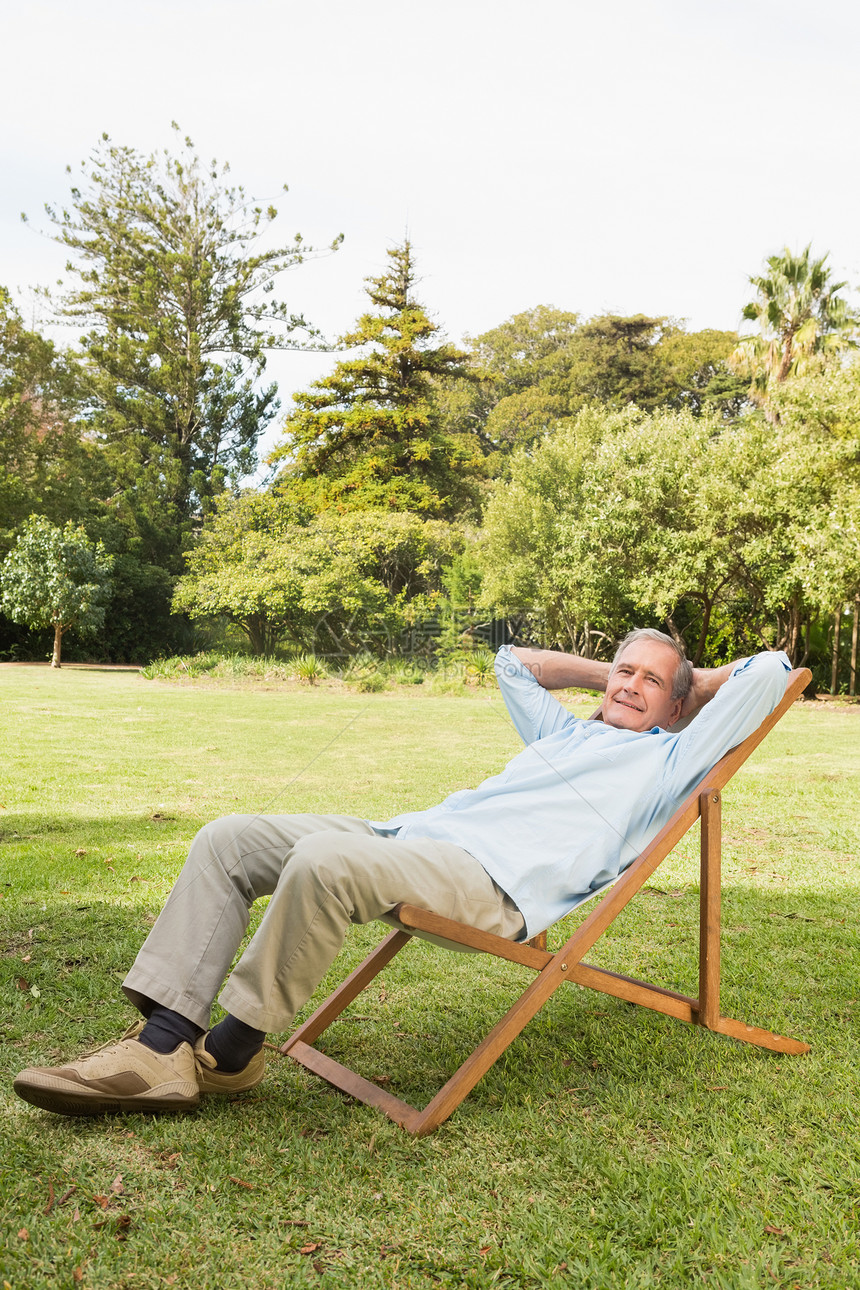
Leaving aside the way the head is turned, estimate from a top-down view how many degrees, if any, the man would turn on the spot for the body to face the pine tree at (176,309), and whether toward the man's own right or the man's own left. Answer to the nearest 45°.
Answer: approximately 135° to the man's own right

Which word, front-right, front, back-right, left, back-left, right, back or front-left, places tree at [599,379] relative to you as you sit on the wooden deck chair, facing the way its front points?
back-right

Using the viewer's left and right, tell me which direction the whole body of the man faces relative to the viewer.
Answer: facing the viewer and to the left of the viewer

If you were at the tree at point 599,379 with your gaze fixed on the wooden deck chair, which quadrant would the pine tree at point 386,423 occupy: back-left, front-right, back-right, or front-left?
front-right

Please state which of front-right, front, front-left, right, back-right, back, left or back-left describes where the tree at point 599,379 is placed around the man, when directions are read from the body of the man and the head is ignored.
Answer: back-right

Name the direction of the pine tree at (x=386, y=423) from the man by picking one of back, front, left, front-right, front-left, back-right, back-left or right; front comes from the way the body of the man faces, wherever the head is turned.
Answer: back-right

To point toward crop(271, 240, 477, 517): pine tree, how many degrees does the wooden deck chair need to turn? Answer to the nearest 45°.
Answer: approximately 135° to its right

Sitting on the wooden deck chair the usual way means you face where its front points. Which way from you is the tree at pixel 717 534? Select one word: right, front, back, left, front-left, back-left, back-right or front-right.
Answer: back-right
